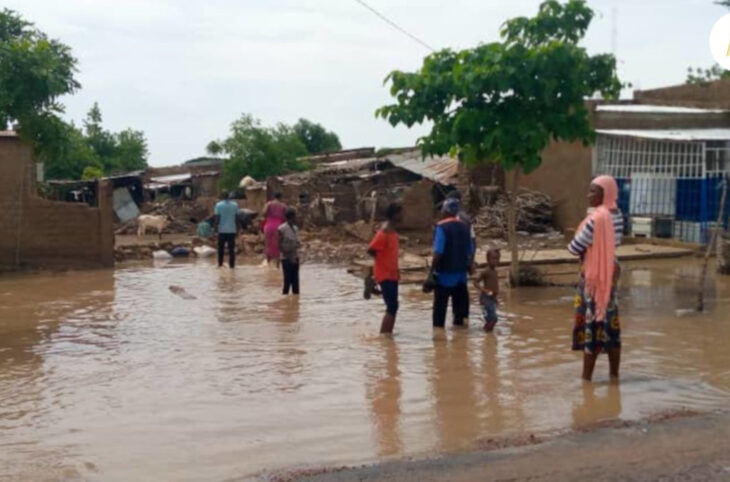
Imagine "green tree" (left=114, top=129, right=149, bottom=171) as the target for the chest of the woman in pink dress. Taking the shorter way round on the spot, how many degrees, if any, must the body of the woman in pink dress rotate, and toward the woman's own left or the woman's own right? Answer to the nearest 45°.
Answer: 0° — they already face it

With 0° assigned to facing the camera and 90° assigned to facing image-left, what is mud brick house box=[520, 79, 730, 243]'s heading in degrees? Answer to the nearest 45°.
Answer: approximately 0°

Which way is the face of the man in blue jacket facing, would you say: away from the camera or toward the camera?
away from the camera

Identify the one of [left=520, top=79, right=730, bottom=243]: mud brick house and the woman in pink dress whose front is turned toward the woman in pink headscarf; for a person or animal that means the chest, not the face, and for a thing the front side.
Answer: the mud brick house

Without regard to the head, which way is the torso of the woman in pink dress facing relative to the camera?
away from the camera

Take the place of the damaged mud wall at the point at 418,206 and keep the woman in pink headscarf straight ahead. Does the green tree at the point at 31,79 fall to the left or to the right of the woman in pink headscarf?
right

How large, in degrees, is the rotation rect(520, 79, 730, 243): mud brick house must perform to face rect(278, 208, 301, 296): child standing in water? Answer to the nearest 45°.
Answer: approximately 45° to its right

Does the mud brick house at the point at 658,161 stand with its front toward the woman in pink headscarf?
yes
